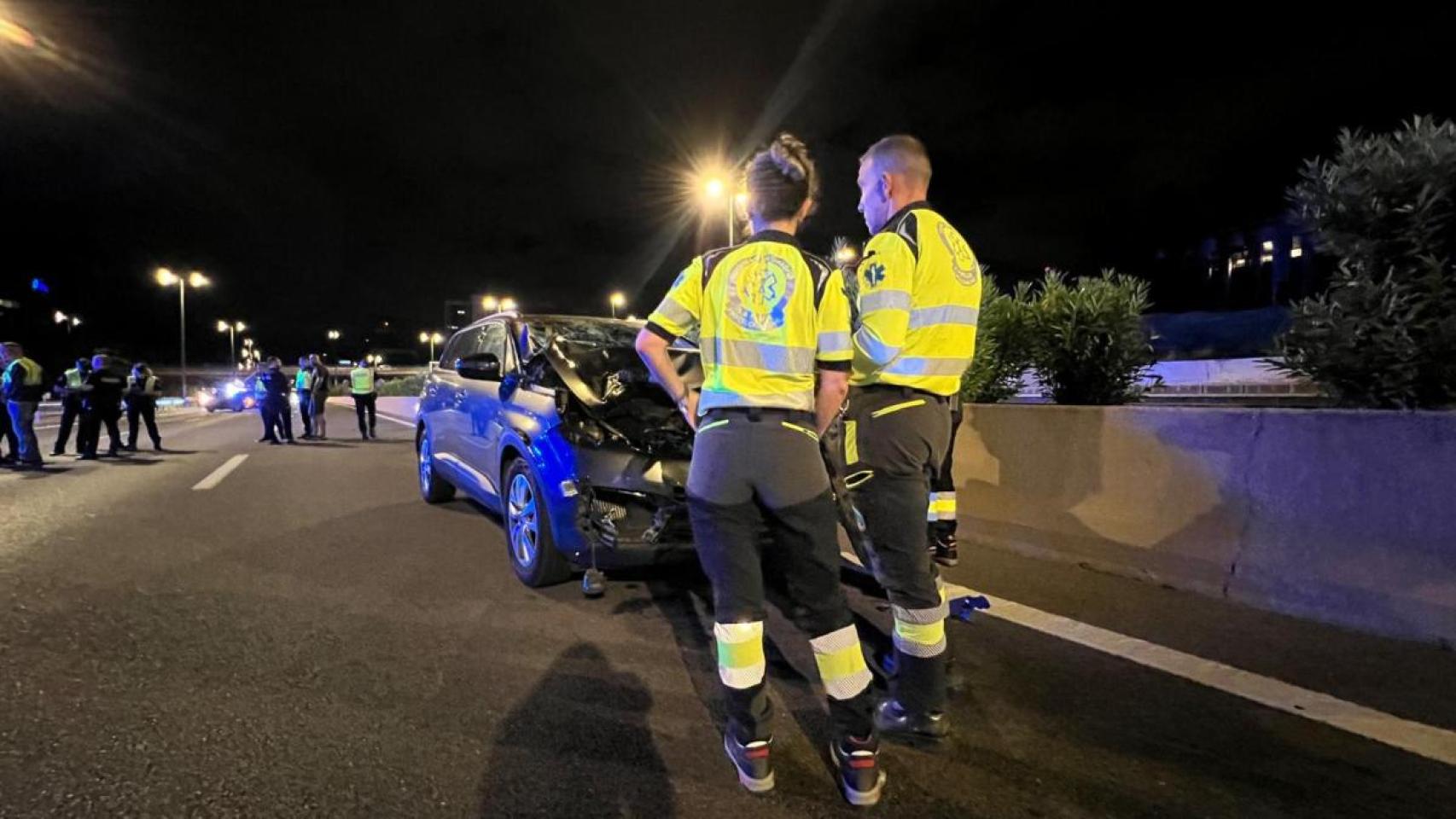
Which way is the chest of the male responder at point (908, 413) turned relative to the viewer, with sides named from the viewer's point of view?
facing away from the viewer and to the left of the viewer

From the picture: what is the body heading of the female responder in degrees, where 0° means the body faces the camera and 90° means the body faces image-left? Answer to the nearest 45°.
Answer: approximately 180°

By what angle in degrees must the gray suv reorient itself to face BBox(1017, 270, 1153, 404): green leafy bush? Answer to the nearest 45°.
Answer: approximately 45° to its left

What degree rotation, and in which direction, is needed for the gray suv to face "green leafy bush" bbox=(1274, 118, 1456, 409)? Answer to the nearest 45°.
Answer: approximately 45° to its left

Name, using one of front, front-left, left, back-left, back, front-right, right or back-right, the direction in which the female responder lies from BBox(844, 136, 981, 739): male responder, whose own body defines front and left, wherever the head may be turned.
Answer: left

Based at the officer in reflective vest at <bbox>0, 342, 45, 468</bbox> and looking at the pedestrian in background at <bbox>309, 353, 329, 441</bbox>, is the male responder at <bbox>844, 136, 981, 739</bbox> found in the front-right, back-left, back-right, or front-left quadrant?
back-right
